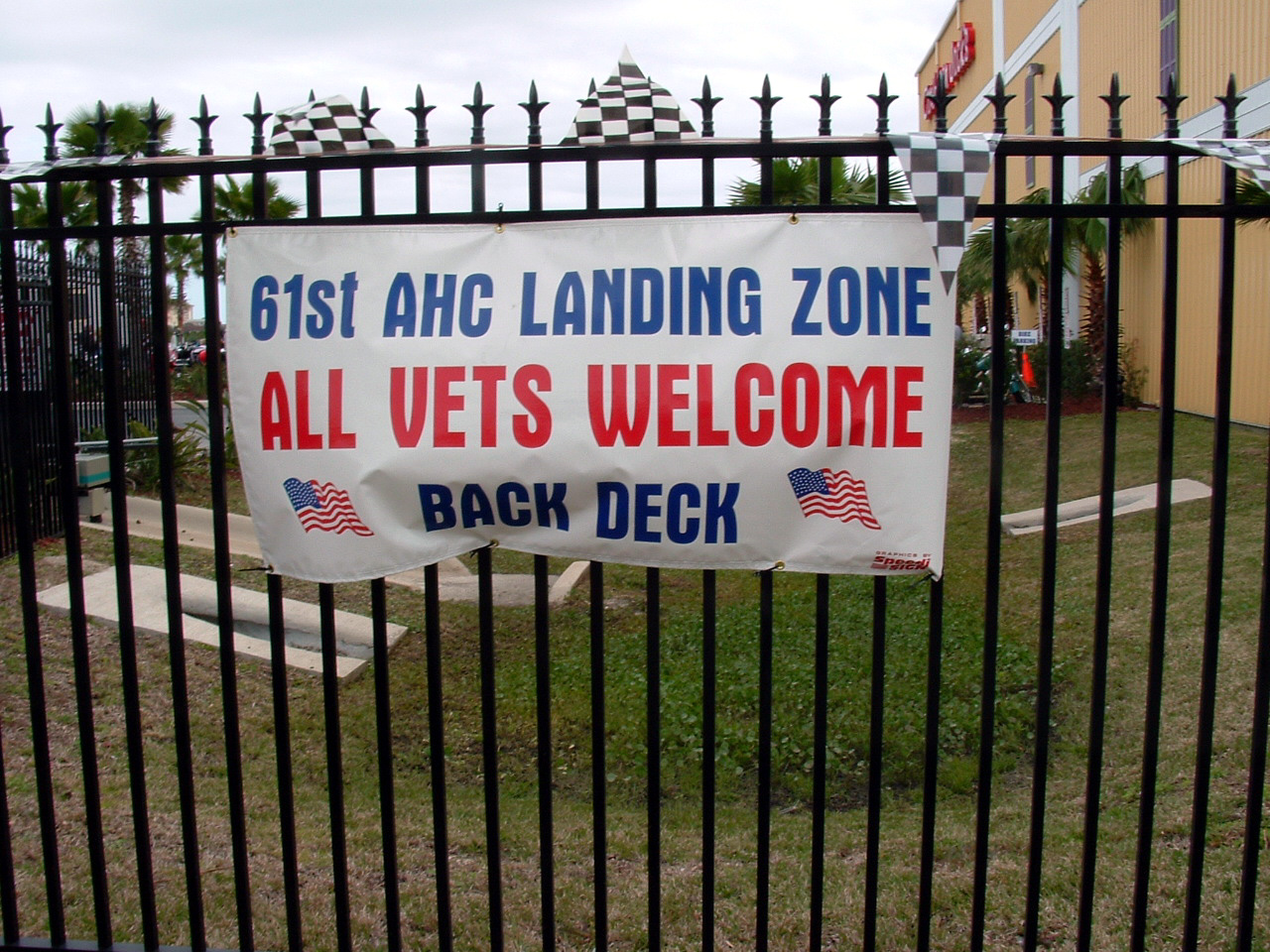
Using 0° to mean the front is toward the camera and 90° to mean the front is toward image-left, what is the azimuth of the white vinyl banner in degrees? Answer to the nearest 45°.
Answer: approximately 0°

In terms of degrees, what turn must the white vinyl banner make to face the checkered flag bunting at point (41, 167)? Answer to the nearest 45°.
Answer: approximately 90° to its right

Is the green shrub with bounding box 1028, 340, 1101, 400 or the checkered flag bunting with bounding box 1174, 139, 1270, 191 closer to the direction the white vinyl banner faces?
the checkered flag bunting

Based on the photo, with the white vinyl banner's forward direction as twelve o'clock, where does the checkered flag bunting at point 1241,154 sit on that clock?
The checkered flag bunting is roughly at 9 o'clock from the white vinyl banner.

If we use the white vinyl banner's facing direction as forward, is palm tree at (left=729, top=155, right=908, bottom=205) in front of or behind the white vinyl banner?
behind

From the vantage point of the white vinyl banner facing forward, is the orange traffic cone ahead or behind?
behind

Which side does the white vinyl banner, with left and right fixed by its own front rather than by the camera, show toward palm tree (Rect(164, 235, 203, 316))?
back
